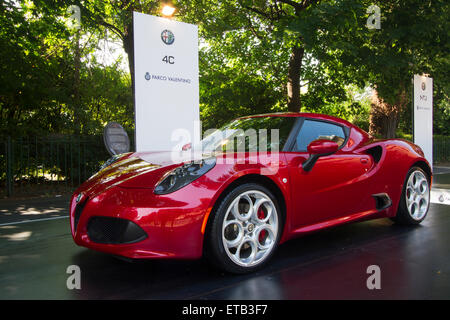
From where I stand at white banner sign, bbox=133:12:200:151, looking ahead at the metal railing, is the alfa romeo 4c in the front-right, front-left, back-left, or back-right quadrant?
back-left

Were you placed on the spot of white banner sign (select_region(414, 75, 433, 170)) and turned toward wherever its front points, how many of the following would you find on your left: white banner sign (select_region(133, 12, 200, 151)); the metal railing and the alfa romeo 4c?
0

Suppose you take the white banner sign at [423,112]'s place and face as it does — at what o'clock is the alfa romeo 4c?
The alfa romeo 4c is roughly at 2 o'clock from the white banner sign.

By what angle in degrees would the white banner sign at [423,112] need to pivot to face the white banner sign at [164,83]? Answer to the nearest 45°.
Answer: approximately 90° to its right

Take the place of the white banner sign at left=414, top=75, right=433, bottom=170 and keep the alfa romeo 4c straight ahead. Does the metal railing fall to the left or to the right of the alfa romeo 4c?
right

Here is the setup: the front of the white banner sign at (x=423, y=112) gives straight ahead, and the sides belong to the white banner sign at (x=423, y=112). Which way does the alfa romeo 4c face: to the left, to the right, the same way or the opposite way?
to the right

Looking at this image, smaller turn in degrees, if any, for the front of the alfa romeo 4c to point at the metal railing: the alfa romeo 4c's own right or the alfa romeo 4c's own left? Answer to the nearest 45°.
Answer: approximately 90° to the alfa romeo 4c's own right

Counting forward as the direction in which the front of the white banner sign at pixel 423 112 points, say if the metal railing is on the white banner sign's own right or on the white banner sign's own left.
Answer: on the white banner sign's own right

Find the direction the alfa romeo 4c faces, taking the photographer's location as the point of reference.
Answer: facing the viewer and to the left of the viewer

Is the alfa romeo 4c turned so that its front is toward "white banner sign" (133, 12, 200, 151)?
no

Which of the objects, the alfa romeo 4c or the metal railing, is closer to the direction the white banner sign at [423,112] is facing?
the alfa romeo 4c

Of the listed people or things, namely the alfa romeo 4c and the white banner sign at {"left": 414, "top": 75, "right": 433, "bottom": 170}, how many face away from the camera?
0

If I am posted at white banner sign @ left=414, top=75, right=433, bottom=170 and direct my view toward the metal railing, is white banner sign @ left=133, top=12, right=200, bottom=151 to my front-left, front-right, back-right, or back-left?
front-left

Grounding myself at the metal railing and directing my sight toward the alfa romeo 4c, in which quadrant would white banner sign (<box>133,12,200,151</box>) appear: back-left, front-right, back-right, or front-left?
front-left

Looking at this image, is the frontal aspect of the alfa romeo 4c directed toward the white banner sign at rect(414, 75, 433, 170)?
no
